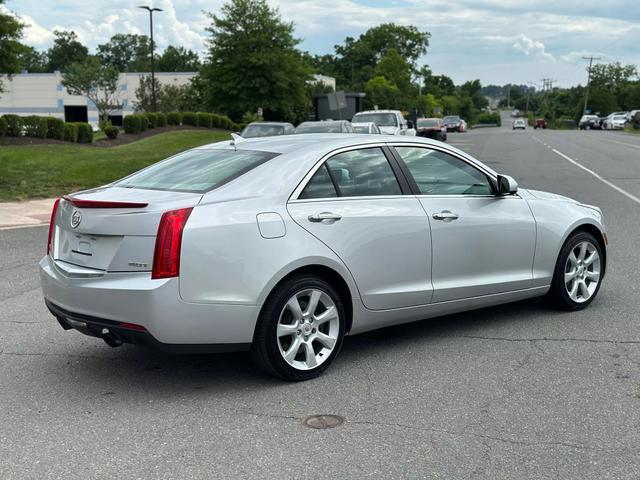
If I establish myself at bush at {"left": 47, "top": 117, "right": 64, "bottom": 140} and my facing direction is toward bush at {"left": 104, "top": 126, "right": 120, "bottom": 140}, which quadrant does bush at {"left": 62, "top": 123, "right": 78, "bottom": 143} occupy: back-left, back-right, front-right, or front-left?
front-right

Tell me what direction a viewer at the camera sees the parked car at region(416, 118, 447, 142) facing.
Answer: facing the viewer and to the right of the viewer

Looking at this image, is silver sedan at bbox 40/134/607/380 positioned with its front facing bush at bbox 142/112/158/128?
no

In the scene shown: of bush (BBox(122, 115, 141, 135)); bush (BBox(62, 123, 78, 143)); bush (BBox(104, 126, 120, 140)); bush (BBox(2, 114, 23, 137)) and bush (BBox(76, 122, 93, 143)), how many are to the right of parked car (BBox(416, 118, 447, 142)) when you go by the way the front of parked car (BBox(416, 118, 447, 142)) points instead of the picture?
5

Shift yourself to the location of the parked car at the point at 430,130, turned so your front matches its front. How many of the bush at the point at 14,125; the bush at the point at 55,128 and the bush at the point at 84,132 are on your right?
3

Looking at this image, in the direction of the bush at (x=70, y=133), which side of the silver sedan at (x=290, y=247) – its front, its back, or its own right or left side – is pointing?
left

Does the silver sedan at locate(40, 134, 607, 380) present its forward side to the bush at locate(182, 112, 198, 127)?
no

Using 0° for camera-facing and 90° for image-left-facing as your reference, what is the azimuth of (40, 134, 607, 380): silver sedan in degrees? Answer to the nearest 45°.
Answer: approximately 225°

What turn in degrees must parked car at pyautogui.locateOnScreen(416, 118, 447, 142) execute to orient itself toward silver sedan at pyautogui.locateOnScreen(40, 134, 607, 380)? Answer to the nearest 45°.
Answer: approximately 45° to its right

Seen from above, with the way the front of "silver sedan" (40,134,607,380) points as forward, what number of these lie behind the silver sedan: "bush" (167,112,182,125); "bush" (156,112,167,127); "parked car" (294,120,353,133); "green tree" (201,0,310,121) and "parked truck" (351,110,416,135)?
0

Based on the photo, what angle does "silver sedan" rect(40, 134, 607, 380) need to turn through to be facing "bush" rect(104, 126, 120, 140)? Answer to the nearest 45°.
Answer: approximately 45° to its left

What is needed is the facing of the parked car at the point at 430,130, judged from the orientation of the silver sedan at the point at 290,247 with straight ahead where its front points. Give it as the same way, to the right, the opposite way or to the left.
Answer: to the right

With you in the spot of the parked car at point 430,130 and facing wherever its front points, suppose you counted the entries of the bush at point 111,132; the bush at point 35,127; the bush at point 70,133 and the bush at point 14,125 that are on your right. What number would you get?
4

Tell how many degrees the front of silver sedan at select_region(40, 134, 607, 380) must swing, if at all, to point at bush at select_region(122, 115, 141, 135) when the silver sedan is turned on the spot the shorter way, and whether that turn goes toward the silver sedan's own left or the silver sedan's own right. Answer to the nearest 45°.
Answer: approximately 45° to the silver sedan's own left

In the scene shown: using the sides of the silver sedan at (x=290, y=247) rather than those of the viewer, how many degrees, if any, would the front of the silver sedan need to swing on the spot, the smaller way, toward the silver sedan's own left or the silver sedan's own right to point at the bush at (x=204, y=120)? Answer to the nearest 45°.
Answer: approximately 45° to the silver sedan's own left

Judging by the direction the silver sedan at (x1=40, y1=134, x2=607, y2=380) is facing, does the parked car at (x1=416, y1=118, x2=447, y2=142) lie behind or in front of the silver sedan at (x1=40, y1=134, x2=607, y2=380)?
in front

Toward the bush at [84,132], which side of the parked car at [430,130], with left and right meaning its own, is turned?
right

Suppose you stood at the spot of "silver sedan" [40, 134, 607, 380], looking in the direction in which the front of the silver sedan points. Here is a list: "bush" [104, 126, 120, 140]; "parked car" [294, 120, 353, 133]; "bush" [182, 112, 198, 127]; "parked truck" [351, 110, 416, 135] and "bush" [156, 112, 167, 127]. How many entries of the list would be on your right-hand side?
0

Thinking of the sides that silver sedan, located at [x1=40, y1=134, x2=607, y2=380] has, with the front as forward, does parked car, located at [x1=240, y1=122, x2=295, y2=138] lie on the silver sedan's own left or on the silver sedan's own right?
on the silver sedan's own left

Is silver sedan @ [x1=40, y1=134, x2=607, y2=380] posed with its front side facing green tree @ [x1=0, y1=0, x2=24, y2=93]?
no

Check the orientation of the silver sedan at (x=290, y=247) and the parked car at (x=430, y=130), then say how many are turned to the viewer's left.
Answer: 0
